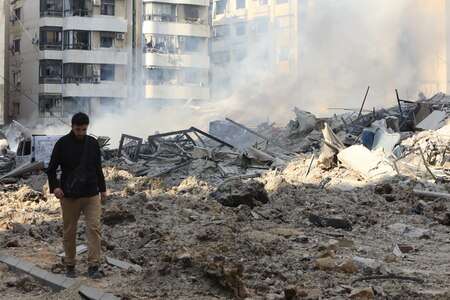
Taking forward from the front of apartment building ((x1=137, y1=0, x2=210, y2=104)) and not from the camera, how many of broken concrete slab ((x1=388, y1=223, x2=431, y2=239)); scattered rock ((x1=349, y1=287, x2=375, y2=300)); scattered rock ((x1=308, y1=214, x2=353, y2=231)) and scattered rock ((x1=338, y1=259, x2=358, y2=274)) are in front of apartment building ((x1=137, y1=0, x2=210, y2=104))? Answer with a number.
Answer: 4

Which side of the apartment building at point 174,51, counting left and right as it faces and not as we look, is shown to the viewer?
front

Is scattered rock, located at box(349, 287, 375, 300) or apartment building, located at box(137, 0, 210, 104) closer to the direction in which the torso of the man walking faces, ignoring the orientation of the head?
the scattered rock

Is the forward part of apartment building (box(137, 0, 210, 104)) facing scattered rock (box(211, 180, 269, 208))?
yes

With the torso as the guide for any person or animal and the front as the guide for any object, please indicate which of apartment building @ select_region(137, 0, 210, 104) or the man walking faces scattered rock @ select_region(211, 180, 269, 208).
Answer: the apartment building

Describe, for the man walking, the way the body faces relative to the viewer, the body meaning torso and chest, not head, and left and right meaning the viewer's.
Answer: facing the viewer

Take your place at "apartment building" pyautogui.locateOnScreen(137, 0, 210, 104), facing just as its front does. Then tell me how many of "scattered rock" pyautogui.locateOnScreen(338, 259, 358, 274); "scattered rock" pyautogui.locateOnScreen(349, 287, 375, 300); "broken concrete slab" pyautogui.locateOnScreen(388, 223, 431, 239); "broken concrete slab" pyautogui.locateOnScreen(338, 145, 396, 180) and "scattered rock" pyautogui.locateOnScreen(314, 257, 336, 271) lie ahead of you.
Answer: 5

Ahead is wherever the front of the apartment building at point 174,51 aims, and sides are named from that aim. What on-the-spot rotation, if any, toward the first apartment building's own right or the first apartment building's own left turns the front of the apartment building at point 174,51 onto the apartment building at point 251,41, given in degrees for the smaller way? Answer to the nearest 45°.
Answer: approximately 90° to the first apartment building's own left

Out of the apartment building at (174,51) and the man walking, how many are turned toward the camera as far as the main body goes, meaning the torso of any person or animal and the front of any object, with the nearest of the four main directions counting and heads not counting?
2

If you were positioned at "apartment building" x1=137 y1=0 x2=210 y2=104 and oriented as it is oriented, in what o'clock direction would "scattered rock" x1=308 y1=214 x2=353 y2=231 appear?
The scattered rock is roughly at 12 o'clock from the apartment building.

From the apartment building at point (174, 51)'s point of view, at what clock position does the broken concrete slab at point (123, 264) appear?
The broken concrete slab is roughly at 12 o'clock from the apartment building.

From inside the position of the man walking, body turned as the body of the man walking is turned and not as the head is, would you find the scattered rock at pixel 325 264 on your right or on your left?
on your left

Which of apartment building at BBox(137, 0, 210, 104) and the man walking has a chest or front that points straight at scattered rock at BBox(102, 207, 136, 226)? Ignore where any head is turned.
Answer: the apartment building

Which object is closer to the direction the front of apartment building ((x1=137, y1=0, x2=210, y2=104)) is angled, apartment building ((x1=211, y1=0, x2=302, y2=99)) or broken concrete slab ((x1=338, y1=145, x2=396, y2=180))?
the broken concrete slab
